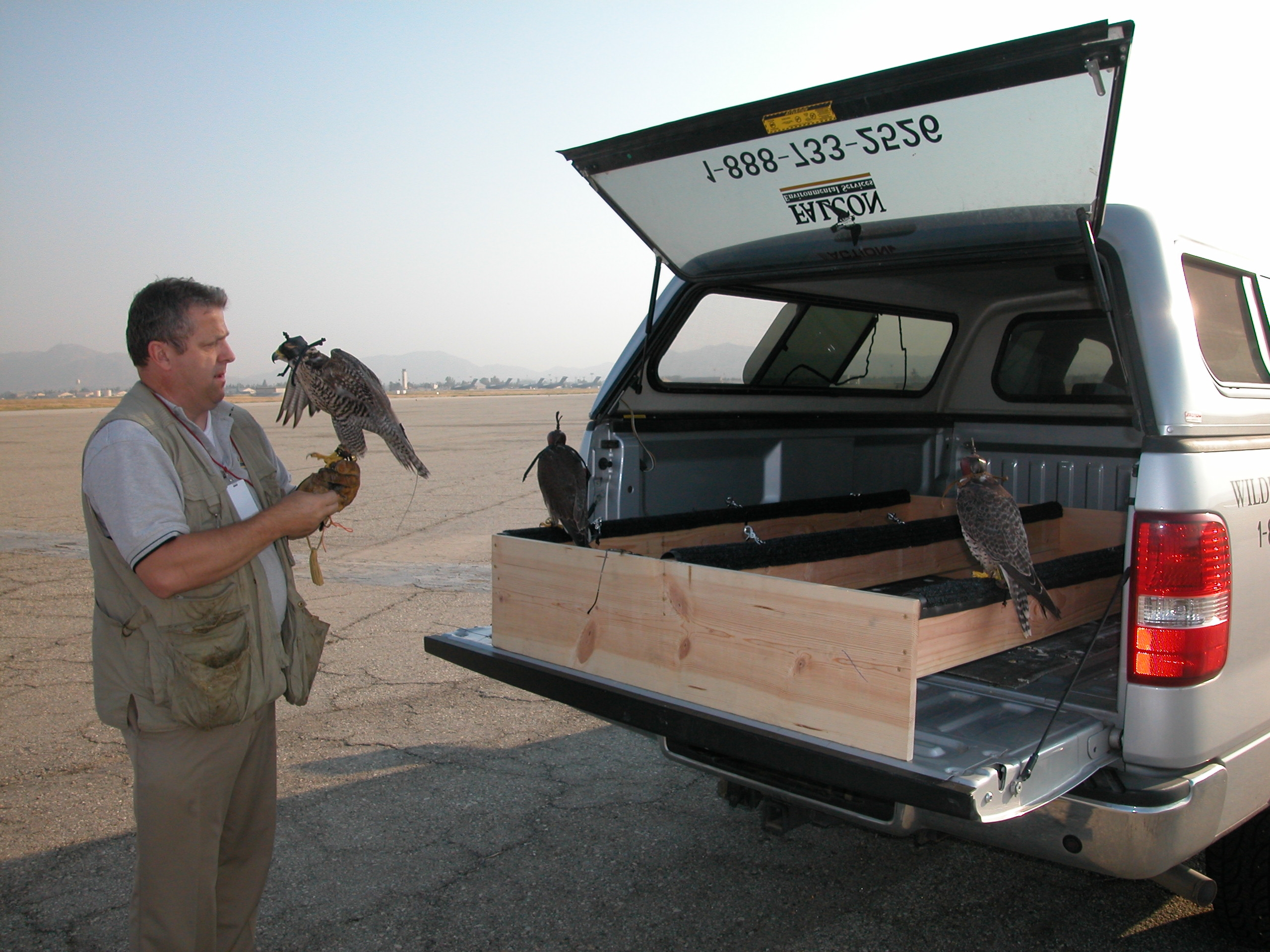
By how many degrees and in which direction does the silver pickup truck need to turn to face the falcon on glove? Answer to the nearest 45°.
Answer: approximately 135° to its left

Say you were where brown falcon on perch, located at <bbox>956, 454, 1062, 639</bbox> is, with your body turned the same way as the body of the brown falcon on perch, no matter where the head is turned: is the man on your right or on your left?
on your left

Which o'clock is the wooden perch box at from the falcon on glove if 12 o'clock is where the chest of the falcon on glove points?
The wooden perch box is roughly at 7 o'clock from the falcon on glove.

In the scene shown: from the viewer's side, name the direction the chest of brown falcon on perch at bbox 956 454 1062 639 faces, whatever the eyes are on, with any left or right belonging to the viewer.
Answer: facing away from the viewer and to the left of the viewer

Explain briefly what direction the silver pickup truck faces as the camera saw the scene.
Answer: facing away from the viewer and to the right of the viewer

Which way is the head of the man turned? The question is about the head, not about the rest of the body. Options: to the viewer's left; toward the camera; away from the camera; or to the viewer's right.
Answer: to the viewer's right

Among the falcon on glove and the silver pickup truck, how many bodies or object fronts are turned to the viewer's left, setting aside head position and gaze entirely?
1

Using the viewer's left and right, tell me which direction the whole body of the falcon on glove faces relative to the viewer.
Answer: facing to the left of the viewer

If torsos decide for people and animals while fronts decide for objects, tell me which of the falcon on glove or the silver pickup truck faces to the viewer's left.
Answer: the falcon on glove
